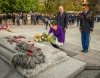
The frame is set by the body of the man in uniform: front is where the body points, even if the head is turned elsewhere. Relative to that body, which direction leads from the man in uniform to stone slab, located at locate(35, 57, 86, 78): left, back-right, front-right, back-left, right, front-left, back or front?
front-left

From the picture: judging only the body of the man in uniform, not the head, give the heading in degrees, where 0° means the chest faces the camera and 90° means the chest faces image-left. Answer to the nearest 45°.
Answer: approximately 45°

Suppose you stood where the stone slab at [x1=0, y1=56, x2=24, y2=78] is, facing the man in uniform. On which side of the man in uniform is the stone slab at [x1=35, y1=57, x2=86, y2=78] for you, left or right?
right

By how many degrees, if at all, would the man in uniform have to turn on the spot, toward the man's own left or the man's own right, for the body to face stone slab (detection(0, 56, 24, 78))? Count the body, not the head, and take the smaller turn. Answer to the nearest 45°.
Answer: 0° — they already face it
